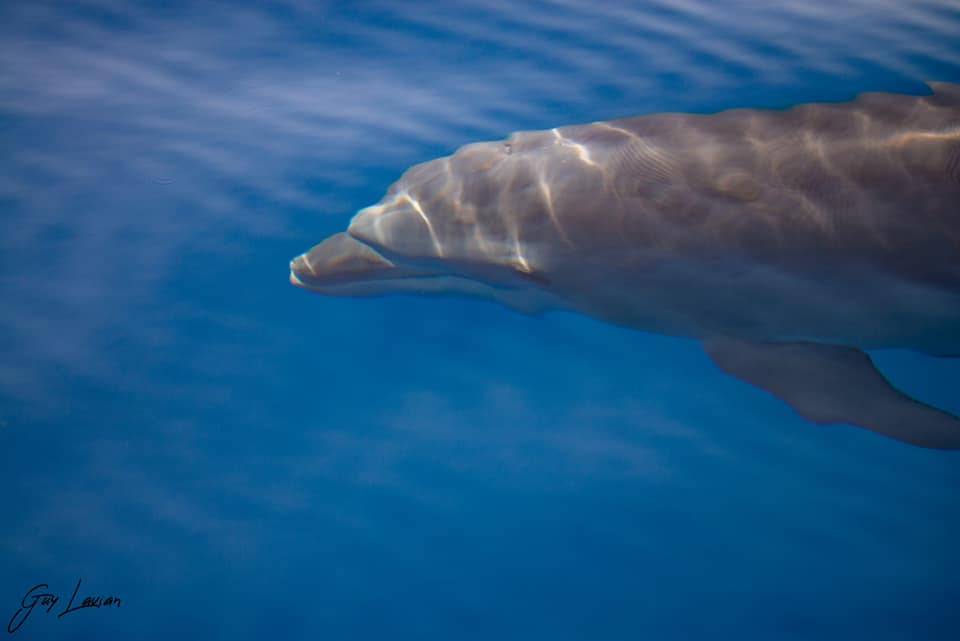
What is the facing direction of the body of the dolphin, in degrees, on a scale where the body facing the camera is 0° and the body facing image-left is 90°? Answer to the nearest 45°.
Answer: approximately 90°
